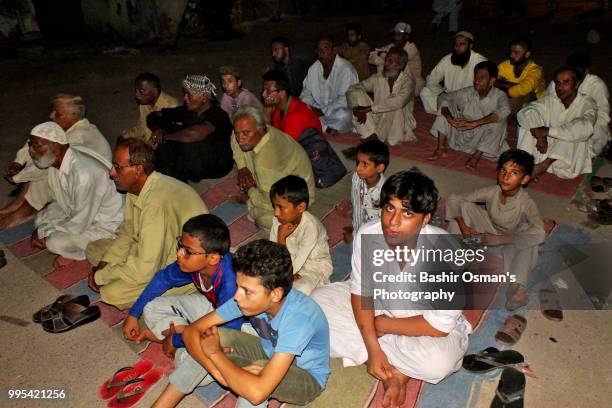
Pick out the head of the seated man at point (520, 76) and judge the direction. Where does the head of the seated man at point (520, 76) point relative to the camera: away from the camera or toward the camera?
toward the camera

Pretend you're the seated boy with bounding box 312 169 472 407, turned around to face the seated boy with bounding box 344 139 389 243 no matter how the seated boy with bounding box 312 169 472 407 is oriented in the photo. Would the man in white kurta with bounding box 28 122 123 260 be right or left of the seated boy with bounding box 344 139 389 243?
left

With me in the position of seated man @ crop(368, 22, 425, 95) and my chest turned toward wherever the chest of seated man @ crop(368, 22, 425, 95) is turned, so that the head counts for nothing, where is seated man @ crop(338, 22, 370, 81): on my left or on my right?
on my right

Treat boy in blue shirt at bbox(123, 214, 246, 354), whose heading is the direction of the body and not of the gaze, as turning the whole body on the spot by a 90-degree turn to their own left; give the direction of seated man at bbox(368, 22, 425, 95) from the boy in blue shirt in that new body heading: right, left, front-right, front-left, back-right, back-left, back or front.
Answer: left

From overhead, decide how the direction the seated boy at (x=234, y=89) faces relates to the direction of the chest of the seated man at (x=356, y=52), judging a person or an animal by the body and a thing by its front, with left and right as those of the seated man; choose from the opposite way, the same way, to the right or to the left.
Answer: the same way

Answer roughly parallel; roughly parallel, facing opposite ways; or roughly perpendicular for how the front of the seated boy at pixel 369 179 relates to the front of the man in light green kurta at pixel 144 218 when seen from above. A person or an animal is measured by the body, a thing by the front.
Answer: roughly parallel

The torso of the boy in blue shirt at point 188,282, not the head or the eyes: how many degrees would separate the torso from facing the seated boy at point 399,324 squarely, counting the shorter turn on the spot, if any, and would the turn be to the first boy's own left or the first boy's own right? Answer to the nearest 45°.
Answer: approximately 90° to the first boy's own left

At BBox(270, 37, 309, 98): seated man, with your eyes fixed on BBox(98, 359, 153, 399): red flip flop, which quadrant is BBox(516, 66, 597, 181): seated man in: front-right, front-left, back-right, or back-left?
front-left

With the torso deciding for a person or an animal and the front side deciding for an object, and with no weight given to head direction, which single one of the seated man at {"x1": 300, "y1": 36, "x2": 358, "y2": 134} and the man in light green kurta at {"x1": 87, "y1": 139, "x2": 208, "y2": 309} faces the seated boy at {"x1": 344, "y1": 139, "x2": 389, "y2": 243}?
the seated man

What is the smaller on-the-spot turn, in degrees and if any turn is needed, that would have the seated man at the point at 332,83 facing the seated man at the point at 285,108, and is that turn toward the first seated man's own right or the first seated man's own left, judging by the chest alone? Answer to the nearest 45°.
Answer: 0° — they already face them

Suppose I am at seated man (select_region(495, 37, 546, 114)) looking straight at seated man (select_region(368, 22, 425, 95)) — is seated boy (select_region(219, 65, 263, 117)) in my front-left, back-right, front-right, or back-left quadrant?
front-left

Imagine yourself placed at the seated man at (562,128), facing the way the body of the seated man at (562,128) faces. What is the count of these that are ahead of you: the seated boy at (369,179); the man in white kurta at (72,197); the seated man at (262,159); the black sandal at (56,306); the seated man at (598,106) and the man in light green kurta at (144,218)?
5

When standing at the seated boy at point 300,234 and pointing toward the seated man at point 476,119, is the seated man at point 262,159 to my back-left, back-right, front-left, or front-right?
front-left

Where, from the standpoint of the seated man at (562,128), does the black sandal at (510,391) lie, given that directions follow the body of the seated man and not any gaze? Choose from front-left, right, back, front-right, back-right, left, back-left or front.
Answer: front-left

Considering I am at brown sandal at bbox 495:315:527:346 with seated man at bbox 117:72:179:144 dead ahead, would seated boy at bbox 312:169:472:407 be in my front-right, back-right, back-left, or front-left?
front-left

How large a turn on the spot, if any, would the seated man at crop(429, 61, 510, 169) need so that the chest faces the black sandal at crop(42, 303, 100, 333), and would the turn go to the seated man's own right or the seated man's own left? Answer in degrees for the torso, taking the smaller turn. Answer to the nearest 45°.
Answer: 0° — they already face it

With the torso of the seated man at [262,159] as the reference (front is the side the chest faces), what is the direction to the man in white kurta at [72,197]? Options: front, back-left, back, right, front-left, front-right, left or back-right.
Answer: front-right

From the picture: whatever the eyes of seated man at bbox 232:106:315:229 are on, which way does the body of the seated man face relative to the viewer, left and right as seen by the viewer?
facing the viewer and to the left of the viewer
